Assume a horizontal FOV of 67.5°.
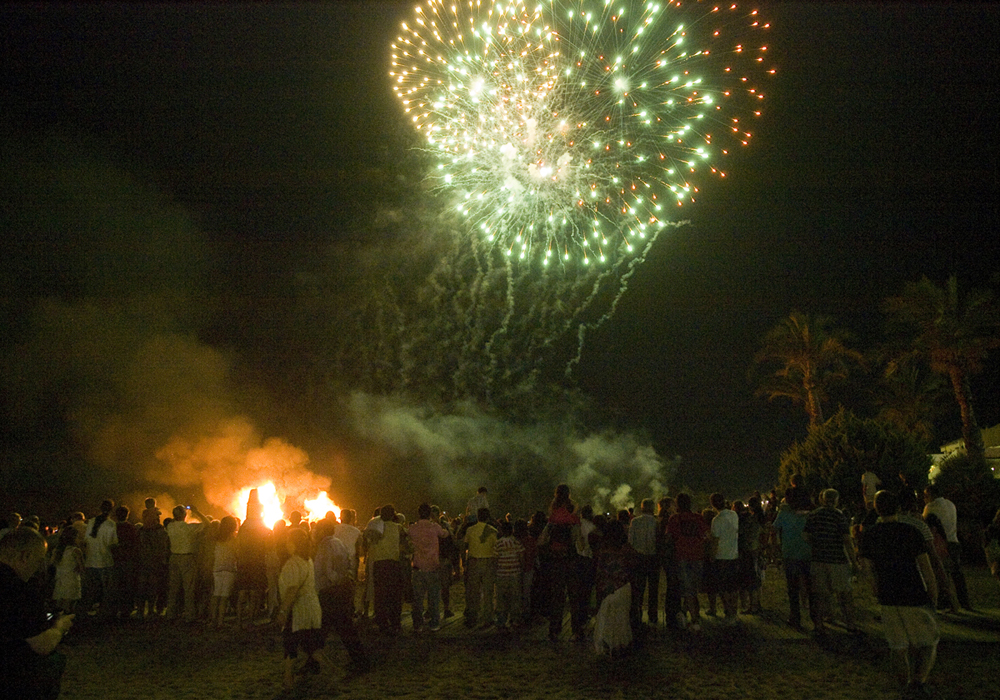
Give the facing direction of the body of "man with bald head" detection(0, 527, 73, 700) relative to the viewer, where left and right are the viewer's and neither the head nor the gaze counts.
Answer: facing to the right of the viewer

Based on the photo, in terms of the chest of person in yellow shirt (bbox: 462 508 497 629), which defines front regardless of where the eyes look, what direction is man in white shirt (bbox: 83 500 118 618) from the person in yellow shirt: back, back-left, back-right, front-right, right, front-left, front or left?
left

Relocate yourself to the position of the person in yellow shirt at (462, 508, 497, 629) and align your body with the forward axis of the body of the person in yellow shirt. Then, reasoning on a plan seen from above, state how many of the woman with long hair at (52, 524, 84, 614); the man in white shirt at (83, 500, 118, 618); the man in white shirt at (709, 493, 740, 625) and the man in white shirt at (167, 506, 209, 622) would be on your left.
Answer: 3

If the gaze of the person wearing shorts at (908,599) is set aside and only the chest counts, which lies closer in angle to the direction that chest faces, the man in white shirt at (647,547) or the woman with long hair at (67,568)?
the man in white shirt

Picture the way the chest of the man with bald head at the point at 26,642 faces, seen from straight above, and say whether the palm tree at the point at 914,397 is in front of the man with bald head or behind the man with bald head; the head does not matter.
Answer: in front

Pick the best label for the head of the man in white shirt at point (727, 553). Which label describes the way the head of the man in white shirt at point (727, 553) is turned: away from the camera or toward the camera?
away from the camera

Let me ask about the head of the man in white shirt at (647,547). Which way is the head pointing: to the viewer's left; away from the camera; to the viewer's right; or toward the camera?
away from the camera

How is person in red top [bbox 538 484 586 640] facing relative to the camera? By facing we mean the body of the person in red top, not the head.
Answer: away from the camera

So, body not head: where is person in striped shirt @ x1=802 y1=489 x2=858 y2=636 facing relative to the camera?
away from the camera

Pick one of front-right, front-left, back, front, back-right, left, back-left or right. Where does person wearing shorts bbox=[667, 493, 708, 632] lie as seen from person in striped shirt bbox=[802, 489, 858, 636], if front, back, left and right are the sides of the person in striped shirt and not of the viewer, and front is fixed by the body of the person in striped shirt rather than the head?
left

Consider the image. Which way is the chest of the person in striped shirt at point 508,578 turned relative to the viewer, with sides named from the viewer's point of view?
facing away from the viewer

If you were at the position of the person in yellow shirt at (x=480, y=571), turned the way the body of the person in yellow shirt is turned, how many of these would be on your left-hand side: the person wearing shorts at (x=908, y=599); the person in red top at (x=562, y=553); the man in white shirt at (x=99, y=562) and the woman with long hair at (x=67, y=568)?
2

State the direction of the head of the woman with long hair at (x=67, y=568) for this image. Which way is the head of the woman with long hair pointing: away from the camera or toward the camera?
away from the camera

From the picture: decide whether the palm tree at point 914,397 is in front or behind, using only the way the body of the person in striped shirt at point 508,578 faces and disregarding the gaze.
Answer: in front

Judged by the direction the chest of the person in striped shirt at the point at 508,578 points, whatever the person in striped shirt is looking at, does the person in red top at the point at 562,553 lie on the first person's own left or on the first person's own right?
on the first person's own right

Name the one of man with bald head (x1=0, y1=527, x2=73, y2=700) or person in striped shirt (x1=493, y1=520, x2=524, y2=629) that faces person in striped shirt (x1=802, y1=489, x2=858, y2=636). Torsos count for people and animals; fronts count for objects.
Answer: the man with bald head

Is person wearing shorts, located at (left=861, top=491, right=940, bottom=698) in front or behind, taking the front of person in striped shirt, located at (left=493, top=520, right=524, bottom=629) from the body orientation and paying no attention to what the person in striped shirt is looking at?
behind

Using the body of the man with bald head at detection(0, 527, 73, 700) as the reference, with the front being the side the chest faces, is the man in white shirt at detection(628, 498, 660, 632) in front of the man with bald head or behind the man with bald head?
in front
